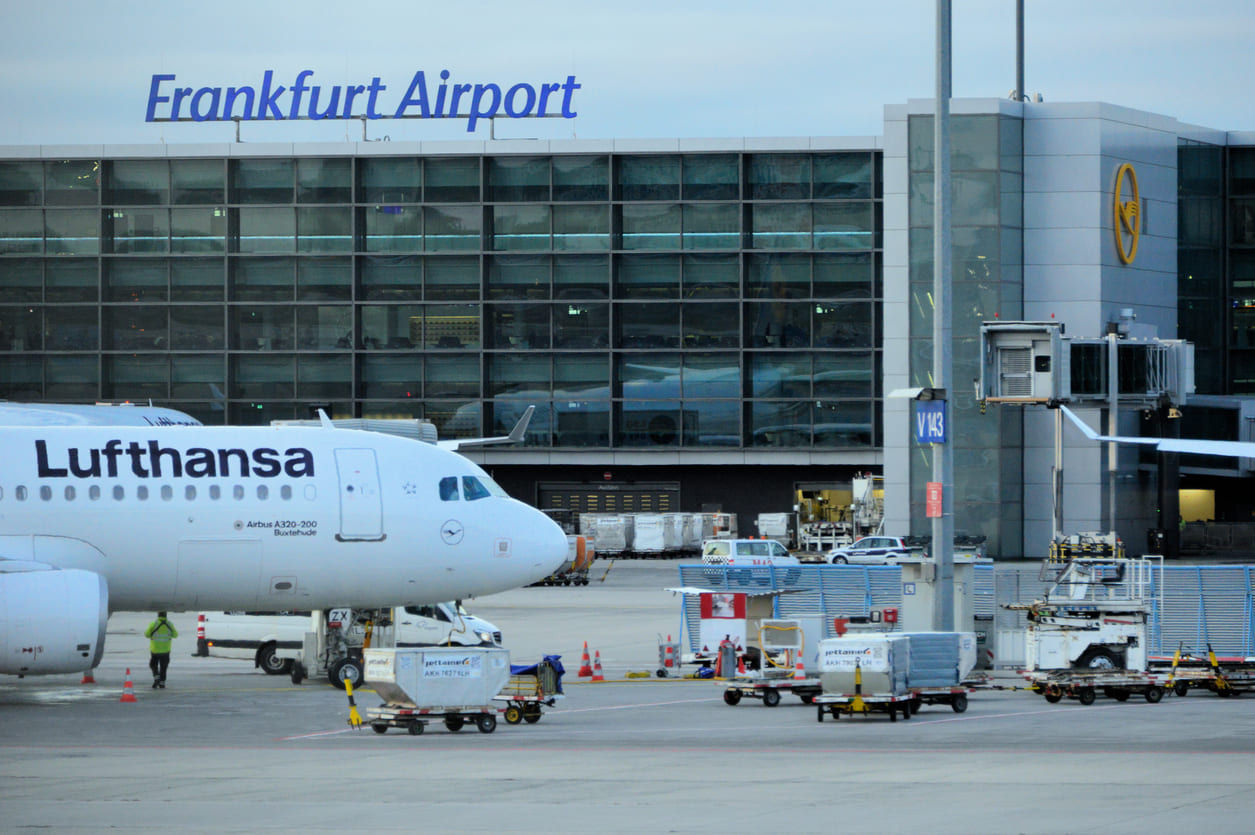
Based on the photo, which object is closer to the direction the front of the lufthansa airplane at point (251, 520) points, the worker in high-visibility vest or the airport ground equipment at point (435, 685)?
the airport ground equipment

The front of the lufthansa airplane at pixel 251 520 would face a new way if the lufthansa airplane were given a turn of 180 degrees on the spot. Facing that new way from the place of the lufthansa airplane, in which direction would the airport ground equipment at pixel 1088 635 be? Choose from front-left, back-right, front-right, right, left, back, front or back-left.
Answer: back

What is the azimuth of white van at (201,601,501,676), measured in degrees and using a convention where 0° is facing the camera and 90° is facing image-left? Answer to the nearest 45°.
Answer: approximately 270°

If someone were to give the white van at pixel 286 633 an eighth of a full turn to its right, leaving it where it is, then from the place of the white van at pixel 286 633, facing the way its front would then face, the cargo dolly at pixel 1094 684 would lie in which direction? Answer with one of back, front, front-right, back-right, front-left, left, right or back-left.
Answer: front

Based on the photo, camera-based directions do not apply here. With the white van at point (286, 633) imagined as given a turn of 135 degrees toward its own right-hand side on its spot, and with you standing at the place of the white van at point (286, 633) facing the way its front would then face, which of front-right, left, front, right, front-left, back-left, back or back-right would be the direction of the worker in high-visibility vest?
front

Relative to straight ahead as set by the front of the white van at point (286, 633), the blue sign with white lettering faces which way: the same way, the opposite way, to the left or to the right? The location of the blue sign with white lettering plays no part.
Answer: to the right

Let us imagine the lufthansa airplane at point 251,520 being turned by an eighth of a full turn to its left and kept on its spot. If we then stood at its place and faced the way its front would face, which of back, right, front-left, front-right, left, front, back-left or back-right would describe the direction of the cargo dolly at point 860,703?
right

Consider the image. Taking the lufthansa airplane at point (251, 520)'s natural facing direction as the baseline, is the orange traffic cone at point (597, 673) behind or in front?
in front

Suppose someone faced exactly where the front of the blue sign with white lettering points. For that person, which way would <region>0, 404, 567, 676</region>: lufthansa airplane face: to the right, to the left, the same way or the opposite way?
to the left

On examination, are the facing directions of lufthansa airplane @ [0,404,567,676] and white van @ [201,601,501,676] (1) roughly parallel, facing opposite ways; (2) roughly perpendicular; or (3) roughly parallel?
roughly parallel

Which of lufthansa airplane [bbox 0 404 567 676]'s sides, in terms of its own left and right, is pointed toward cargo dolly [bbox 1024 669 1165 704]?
front

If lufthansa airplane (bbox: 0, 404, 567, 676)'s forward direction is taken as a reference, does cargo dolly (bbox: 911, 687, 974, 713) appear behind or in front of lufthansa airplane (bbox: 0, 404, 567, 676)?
in front

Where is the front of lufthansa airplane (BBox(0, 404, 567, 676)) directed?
to the viewer's right

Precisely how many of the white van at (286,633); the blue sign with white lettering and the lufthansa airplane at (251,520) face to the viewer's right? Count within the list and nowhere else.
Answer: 2

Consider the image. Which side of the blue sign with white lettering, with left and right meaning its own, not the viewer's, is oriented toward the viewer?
front
